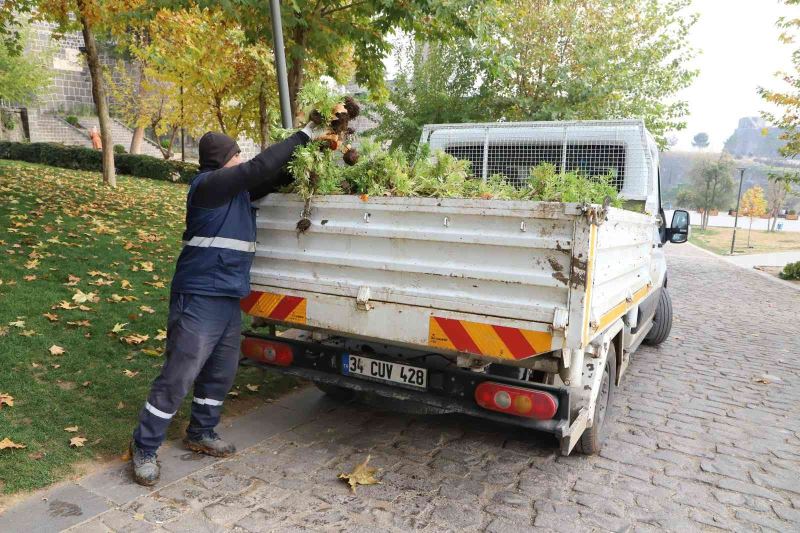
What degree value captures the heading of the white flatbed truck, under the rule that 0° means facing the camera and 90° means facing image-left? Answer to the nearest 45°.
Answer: approximately 225°

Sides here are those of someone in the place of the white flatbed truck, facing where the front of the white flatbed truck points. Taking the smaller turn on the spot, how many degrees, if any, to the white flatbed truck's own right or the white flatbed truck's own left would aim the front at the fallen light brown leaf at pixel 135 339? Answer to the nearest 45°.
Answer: approximately 90° to the white flatbed truck's own left

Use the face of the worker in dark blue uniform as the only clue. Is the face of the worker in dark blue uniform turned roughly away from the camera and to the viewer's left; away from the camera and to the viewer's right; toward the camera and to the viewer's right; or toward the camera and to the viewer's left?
away from the camera and to the viewer's right

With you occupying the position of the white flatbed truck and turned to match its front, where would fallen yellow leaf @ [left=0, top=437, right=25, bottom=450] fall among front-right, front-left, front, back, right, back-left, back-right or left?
back-left

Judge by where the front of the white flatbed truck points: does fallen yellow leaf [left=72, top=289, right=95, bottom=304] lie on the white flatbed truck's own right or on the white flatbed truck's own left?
on the white flatbed truck's own left

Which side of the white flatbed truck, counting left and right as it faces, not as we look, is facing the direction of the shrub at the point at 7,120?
left

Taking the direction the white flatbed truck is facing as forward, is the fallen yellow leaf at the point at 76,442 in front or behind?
behind

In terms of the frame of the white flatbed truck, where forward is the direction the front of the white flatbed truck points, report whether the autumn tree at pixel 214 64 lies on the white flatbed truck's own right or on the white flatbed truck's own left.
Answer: on the white flatbed truck's own left

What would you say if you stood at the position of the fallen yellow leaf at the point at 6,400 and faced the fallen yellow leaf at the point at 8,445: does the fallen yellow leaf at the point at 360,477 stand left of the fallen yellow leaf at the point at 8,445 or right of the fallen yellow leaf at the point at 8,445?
left

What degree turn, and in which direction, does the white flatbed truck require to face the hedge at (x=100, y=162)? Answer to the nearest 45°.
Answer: approximately 90° to its left

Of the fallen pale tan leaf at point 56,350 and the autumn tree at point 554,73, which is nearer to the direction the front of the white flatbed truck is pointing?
the autumn tree
